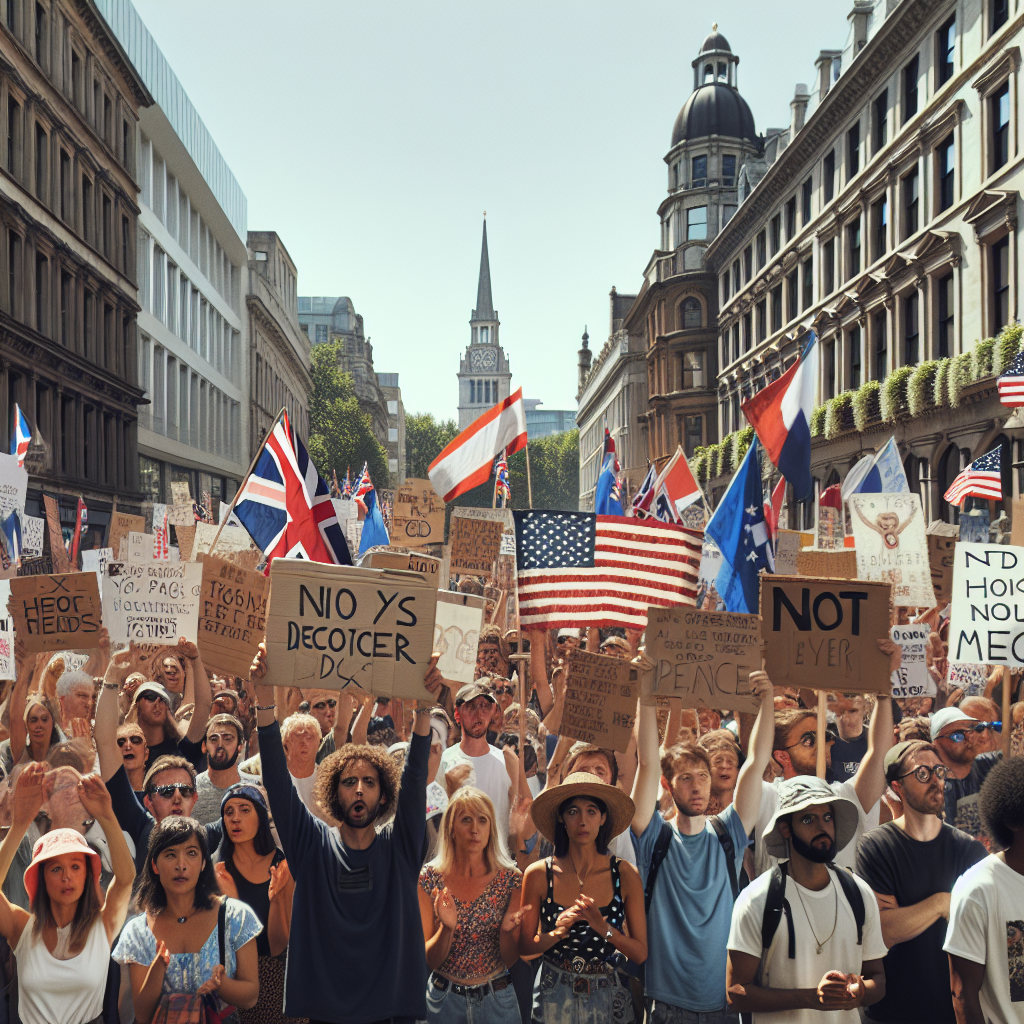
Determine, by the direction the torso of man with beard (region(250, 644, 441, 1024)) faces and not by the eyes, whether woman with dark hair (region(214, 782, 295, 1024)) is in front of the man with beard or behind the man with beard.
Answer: behind

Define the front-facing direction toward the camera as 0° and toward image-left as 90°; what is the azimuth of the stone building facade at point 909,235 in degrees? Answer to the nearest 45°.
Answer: approximately 45°

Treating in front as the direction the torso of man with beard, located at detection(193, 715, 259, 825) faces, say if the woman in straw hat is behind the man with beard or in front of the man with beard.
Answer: in front

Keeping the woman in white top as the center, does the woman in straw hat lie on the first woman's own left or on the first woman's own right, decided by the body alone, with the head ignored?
on the first woman's own left

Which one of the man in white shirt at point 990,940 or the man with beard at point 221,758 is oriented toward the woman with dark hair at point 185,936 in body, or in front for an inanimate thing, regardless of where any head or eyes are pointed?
the man with beard

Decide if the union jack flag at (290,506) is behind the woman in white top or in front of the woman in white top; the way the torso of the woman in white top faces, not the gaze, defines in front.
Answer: behind
